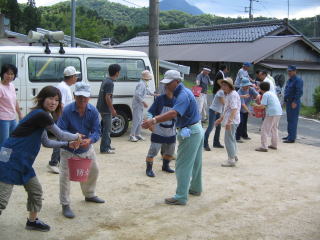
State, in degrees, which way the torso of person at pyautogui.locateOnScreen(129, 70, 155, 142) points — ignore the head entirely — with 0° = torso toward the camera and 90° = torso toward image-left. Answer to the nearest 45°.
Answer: approximately 270°

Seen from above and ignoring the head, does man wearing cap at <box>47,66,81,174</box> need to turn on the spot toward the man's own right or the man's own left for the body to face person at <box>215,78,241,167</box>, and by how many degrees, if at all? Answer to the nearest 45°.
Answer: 0° — they already face them

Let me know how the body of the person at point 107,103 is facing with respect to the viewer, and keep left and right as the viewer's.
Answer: facing to the right of the viewer

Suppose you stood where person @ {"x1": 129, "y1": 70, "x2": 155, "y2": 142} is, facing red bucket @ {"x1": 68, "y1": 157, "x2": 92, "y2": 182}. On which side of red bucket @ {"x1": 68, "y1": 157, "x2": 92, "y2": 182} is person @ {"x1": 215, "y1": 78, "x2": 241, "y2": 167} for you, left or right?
left

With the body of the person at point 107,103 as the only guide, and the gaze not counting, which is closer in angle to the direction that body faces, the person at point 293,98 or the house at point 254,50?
the person

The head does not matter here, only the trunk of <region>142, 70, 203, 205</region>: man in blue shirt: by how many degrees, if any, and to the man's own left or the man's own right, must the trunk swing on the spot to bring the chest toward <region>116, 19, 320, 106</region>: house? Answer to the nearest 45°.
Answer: approximately 90° to the man's own right

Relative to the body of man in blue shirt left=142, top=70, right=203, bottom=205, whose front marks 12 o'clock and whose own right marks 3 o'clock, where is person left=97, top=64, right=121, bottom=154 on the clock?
The person is roughly at 2 o'clock from the man in blue shirt.
